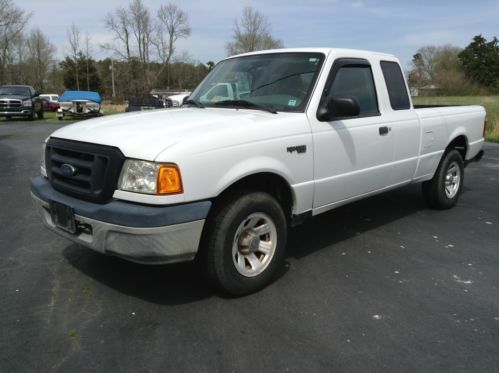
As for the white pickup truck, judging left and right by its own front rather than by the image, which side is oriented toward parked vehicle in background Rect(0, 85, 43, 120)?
right

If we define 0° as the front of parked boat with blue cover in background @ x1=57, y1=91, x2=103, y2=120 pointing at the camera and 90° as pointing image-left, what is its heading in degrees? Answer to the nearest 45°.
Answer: approximately 180°

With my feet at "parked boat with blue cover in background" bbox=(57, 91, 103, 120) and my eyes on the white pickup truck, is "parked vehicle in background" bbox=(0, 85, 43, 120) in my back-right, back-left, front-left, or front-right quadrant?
back-right

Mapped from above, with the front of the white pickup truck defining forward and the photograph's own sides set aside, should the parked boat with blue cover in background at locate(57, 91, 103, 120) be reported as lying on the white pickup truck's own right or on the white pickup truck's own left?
on the white pickup truck's own right

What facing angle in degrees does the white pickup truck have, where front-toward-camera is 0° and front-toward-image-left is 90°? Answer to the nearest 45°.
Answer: approximately 45°

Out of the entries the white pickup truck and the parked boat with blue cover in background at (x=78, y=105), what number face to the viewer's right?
0
